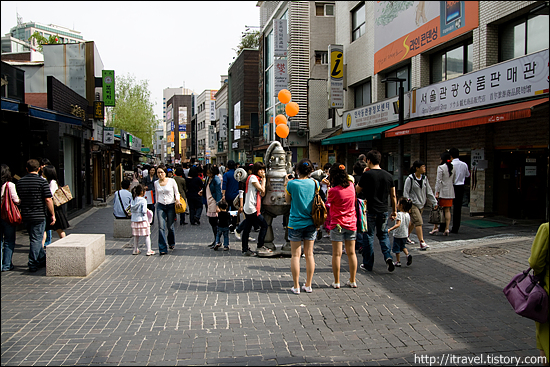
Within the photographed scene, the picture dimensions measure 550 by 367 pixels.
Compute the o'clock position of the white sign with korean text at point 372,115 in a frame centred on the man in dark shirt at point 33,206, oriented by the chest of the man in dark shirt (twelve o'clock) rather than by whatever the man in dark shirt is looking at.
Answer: The white sign with korean text is roughly at 2 o'clock from the man in dark shirt.

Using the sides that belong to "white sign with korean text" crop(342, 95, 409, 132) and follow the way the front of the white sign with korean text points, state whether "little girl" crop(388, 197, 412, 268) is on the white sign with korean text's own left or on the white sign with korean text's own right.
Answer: on the white sign with korean text's own left

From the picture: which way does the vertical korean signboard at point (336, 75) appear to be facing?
toward the camera

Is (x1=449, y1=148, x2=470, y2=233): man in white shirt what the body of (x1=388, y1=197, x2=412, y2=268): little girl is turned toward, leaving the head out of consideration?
no

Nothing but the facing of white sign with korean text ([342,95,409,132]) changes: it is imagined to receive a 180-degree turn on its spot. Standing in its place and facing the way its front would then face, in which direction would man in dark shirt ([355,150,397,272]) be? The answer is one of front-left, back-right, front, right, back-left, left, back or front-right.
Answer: back-right

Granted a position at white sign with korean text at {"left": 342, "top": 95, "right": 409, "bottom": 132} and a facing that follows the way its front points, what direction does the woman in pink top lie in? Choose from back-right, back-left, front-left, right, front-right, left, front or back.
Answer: front-left

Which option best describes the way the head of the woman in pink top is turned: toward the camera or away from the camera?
away from the camera

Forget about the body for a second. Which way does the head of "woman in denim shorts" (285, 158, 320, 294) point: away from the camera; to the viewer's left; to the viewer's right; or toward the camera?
away from the camera

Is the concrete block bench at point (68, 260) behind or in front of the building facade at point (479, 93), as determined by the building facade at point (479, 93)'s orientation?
in front

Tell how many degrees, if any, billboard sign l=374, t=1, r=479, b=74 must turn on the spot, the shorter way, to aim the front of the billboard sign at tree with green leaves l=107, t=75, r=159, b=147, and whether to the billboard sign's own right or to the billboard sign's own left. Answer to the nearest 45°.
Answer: approximately 90° to the billboard sign's own right

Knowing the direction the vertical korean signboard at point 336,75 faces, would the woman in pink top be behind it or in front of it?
in front

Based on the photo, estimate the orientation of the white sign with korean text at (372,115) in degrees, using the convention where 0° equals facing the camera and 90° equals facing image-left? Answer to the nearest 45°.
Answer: approximately 45°

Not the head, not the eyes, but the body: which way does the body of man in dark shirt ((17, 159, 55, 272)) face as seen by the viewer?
away from the camera

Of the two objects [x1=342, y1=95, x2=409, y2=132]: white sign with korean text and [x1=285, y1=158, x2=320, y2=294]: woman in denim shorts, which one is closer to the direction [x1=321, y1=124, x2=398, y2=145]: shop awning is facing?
the woman in denim shorts

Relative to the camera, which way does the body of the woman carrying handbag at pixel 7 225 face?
away from the camera

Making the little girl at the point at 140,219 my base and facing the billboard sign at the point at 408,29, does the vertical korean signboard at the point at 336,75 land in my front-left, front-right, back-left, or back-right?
front-left
